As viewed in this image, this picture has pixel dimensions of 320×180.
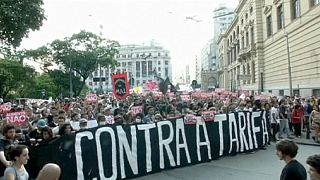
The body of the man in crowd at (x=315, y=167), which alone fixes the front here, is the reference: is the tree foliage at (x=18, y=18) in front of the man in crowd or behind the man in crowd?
in front

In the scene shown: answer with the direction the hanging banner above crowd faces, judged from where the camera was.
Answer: facing the viewer

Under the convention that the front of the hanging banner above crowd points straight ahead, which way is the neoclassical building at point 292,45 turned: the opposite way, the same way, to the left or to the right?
to the right

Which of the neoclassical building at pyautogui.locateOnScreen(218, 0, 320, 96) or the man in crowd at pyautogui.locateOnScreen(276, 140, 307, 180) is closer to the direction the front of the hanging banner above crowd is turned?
the man in crowd

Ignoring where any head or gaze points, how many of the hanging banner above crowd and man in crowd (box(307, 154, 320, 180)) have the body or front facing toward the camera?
1

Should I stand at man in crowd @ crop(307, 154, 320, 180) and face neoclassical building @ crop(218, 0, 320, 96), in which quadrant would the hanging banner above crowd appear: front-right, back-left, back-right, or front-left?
front-left

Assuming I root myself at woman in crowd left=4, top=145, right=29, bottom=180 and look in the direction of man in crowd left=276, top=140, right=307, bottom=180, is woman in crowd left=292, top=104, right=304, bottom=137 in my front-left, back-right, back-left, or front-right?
front-left

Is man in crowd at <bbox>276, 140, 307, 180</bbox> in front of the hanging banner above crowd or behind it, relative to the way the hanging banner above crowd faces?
in front

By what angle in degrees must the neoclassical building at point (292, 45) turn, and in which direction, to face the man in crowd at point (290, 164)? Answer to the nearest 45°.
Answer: approximately 45° to its left

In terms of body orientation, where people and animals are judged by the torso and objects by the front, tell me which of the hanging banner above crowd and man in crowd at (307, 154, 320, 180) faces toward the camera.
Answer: the hanging banner above crowd

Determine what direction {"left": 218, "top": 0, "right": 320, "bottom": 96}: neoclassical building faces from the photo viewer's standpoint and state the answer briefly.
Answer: facing the viewer and to the left of the viewer

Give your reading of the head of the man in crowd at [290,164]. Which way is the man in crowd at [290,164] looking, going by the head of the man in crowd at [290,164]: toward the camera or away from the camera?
away from the camera
